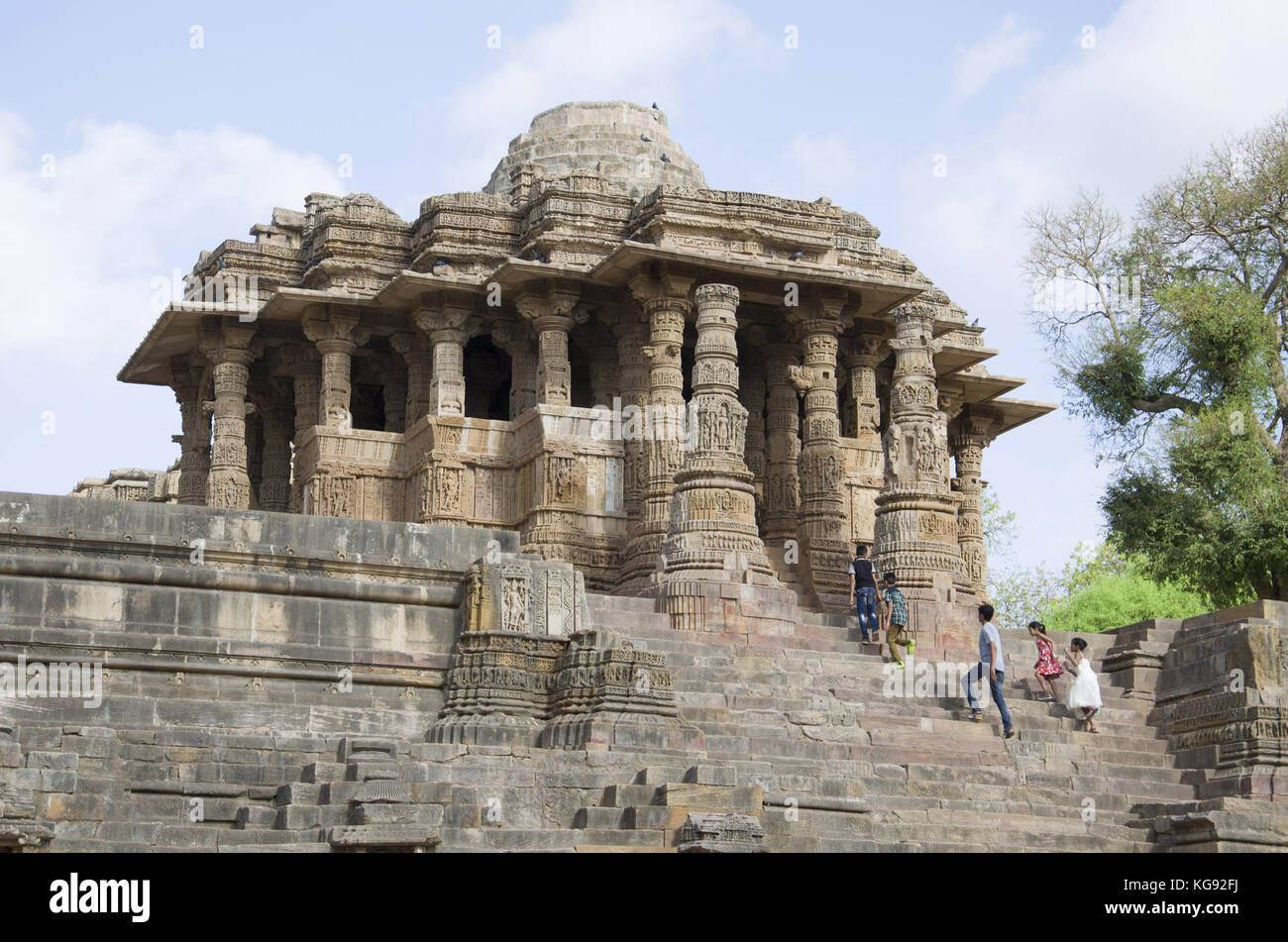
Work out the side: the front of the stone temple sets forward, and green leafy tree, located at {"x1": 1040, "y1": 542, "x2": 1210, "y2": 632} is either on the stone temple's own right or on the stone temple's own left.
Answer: on the stone temple's own left

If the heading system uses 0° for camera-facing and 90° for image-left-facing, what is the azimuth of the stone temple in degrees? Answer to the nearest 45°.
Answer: approximately 315°
